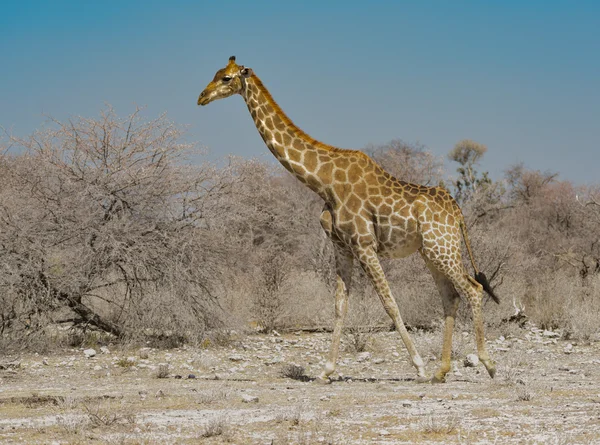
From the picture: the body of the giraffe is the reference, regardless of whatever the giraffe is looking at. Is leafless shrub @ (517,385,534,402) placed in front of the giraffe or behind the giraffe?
behind

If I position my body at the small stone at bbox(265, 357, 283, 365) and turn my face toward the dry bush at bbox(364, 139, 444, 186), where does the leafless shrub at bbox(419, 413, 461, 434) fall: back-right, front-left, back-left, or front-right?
back-right

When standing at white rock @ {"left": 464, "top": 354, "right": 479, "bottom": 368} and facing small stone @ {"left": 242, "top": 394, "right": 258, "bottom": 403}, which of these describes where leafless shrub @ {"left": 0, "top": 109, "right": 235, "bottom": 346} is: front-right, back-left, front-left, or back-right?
front-right

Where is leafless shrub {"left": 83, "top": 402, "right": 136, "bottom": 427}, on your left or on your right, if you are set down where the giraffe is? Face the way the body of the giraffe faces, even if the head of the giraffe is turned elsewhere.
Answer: on your left

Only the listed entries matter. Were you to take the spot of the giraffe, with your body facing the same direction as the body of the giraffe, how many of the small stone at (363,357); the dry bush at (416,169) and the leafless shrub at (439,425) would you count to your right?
2

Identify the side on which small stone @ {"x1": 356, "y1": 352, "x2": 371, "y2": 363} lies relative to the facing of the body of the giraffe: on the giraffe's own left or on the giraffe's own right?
on the giraffe's own right

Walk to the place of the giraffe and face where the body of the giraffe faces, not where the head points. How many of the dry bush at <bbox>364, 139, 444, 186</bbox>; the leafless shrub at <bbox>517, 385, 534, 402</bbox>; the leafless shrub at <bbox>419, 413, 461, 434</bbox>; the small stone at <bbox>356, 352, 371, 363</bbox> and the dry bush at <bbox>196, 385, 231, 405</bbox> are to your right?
2

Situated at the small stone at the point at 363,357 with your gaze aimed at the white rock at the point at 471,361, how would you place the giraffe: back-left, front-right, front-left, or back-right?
front-right

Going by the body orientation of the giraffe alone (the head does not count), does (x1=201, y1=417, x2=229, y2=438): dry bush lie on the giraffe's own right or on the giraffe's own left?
on the giraffe's own left

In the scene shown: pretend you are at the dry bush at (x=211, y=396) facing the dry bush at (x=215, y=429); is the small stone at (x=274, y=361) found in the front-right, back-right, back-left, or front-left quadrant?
back-left

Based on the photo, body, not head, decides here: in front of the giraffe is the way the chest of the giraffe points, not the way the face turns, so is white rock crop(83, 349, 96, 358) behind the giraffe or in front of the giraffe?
in front

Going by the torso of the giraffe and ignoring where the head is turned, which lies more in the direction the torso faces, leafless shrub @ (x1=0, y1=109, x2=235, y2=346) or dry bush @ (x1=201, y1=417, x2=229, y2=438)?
the leafless shrub

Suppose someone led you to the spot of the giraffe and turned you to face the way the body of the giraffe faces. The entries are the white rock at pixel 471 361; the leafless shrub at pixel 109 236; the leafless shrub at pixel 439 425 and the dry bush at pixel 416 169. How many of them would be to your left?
1

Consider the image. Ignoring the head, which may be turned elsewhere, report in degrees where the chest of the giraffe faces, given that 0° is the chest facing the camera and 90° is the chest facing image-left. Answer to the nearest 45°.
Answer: approximately 90°

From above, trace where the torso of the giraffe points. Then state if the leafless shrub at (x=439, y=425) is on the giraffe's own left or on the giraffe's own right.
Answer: on the giraffe's own left
